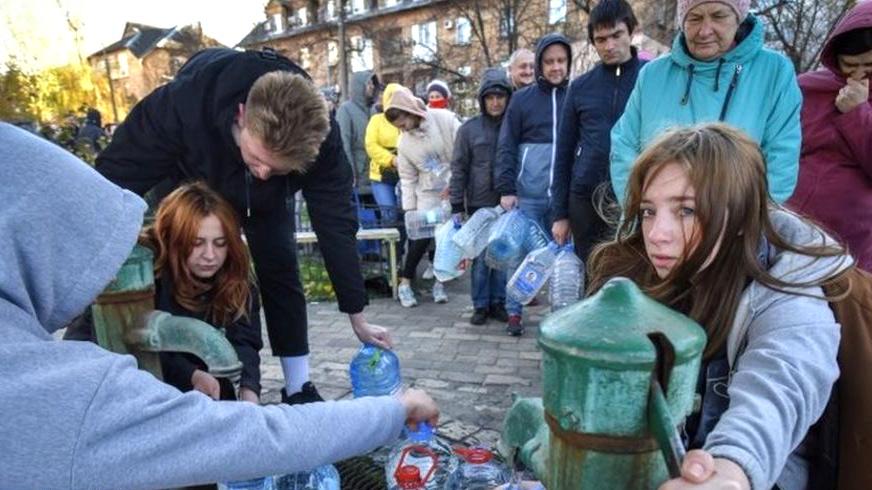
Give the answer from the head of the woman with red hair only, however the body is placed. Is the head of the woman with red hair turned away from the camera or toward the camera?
toward the camera

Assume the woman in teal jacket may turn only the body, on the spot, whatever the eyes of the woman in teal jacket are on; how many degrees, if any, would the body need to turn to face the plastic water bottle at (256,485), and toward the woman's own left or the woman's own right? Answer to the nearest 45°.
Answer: approximately 45° to the woman's own right

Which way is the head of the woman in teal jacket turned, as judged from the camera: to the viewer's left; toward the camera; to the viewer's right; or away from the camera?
toward the camera

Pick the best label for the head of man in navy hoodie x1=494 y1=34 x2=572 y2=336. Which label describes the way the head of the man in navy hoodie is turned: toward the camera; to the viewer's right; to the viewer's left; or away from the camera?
toward the camera

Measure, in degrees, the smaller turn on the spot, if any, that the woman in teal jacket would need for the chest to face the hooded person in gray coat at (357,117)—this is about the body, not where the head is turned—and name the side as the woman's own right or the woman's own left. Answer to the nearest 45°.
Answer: approximately 135° to the woman's own right

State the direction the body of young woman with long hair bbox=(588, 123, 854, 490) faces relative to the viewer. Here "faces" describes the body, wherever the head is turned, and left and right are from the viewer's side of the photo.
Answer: facing the viewer and to the left of the viewer

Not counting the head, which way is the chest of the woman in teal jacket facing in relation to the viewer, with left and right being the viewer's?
facing the viewer

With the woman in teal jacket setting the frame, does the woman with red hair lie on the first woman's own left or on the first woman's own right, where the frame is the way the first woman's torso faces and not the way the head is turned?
on the first woman's own right

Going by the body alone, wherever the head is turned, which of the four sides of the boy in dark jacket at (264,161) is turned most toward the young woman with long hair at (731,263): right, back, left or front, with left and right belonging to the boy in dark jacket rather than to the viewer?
front

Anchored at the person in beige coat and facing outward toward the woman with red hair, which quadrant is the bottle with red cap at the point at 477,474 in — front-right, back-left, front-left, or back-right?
front-left

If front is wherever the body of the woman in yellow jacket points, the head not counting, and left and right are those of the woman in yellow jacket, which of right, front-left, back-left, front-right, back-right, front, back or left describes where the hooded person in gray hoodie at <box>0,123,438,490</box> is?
front-right

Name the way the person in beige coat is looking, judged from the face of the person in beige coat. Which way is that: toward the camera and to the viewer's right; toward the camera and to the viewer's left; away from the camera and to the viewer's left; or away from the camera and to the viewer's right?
toward the camera and to the viewer's left

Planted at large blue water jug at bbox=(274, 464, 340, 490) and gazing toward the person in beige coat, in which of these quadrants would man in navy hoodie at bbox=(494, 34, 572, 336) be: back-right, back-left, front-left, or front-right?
front-right

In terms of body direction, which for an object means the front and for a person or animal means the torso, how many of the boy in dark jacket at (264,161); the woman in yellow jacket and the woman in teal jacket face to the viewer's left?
0
